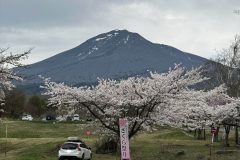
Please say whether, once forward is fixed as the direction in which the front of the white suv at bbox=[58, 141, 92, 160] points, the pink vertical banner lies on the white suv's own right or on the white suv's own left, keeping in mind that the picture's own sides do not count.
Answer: on the white suv's own right

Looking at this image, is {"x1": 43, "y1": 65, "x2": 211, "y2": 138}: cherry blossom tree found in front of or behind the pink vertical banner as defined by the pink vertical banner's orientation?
behind

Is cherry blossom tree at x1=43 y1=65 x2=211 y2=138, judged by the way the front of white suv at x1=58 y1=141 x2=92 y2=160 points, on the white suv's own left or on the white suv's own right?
on the white suv's own right

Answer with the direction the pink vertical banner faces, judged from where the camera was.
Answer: facing the viewer

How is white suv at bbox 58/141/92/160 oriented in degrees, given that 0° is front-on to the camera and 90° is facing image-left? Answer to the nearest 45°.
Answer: approximately 225°

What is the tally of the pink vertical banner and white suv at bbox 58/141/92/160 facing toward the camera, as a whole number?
1

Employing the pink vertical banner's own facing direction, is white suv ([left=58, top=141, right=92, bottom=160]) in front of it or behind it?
behind

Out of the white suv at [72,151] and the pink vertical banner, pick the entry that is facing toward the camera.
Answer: the pink vertical banner

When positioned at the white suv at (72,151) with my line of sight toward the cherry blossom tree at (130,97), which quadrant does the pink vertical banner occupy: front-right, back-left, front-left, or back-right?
front-right
